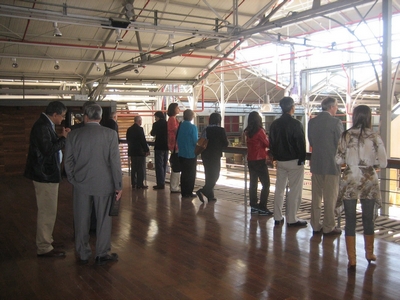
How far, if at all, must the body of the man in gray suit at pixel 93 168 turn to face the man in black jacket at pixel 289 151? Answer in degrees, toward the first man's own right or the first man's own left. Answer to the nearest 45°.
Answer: approximately 90° to the first man's own right

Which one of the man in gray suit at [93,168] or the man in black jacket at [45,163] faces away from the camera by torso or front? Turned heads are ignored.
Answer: the man in gray suit

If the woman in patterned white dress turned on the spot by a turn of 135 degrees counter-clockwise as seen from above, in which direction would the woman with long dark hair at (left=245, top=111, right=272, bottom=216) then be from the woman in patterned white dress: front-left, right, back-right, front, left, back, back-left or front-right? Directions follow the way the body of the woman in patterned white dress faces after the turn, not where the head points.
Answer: right

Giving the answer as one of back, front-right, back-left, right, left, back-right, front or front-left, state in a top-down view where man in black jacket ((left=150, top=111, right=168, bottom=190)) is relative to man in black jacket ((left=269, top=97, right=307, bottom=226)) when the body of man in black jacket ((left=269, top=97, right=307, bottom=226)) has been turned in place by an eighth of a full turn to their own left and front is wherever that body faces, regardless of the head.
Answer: front-left

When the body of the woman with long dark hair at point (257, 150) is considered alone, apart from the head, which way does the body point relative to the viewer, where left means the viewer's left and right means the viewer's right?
facing away from the viewer and to the right of the viewer

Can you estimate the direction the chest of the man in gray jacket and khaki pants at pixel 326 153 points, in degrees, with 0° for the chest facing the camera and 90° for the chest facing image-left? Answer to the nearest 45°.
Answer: approximately 225°

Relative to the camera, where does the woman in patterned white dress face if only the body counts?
away from the camera

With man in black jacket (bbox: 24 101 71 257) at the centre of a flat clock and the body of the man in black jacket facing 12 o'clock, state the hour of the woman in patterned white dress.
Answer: The woman in patterned white dress is roughly at 1 o'clock from the man in black jacket.

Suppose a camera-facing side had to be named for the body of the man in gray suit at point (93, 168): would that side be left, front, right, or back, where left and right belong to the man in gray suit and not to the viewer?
back

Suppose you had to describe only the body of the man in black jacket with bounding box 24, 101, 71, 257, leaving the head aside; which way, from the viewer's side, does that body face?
to the viewer's right

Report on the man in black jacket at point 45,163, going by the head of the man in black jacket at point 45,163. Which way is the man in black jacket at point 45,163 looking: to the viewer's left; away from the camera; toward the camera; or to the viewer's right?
to the viewer's right

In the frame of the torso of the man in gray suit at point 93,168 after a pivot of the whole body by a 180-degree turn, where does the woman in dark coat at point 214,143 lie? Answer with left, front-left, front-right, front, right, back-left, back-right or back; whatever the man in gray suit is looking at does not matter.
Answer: back-left

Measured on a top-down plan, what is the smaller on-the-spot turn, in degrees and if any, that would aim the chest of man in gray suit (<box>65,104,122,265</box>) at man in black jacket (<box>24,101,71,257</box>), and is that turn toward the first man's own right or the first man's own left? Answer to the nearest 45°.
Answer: approximately 45° to the first man's own left

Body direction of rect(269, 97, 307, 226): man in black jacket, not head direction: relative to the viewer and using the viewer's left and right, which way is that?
facing away from the viewer and to the right of the viewer

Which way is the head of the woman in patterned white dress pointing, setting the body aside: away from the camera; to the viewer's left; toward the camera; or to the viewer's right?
away from the camera
